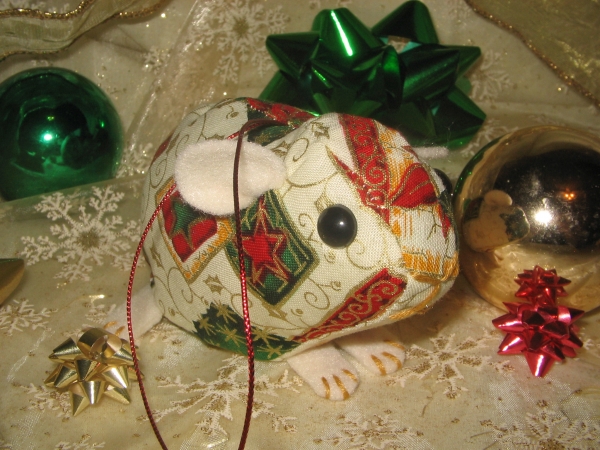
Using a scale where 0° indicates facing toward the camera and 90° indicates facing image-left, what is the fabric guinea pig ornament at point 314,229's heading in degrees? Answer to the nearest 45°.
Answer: approximately 315°
